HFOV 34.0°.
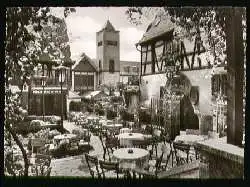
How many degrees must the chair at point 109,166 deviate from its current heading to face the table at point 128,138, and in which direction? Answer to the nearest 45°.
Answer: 0° — it already faces it

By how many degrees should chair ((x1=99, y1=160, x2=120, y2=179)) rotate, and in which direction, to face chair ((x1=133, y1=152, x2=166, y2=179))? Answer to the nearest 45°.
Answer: approximately 45° to its right

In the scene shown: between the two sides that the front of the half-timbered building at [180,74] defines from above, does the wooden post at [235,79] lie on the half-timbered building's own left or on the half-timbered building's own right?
on the half-timbered building's own left

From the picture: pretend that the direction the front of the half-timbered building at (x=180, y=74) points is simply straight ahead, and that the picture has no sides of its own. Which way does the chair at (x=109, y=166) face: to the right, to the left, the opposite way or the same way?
the opposite way

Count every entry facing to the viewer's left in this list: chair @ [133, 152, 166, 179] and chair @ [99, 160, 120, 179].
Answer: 1

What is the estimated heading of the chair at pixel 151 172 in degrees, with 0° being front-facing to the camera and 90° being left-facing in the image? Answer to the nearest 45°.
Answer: approximately 90°

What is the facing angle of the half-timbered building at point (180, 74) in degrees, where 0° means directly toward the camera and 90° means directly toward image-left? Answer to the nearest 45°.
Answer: approximately 45°

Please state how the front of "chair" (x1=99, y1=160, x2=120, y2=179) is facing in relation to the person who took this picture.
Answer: facing away from the viewer and to the right of the viewer
